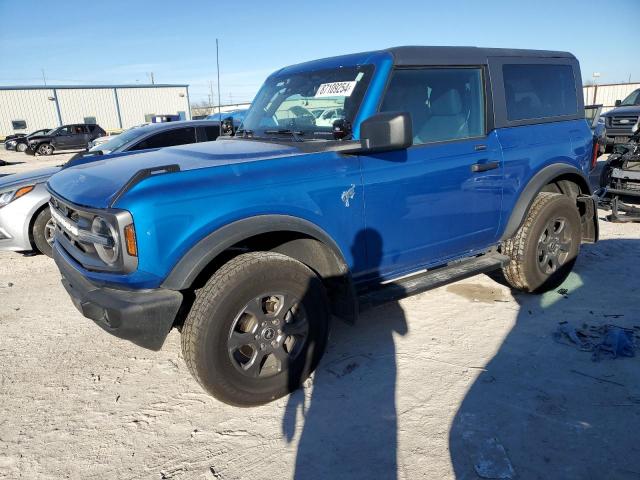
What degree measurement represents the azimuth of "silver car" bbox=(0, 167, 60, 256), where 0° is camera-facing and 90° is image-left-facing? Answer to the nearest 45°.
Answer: approximately 45°

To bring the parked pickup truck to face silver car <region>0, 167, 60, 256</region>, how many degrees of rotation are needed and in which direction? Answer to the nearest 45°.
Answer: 0° — it already faces it

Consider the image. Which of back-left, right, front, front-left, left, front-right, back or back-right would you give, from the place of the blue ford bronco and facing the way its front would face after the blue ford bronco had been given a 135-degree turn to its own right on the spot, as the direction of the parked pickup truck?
front-right

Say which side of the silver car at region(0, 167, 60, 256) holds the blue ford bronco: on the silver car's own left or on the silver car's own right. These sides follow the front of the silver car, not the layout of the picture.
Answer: on the silver car's own left
